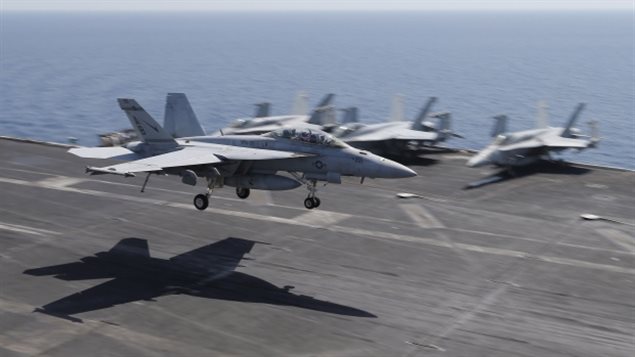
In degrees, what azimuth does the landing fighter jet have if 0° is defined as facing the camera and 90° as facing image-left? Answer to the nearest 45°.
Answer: approximately 315°
